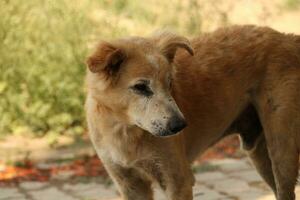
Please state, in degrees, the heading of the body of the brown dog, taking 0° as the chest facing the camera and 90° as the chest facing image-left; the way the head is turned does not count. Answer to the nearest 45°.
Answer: approximately 45°

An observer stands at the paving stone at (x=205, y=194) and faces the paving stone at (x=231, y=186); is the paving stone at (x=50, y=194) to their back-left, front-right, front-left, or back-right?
back-left

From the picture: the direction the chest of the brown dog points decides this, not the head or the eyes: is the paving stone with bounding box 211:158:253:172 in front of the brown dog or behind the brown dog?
behind

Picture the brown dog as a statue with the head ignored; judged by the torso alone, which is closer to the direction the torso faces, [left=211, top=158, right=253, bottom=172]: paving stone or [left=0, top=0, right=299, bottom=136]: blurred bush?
the blurred bush

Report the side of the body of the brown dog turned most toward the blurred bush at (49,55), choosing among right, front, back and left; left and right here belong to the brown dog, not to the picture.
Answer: right

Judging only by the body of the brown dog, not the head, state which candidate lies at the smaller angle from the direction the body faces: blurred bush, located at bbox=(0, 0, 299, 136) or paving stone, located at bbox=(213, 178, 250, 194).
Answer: the blurred bush

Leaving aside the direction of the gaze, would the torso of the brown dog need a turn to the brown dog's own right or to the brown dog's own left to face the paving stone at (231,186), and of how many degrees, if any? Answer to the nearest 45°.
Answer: approximately 135° to the brown dog's own right
